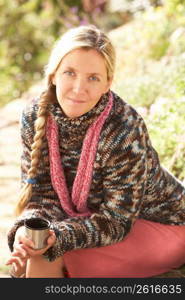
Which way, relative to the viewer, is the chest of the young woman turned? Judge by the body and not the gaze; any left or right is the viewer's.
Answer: facing the viewer and to the left of the viewer

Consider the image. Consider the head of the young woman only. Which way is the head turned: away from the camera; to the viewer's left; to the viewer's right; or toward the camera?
toward the camera
